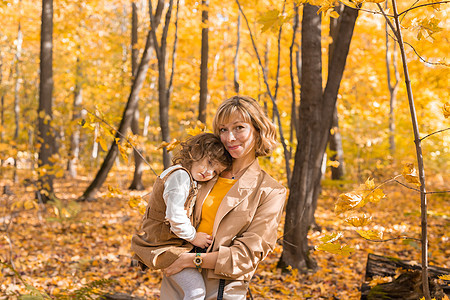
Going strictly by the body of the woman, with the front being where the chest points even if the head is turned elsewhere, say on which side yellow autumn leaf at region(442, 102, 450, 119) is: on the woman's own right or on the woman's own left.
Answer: on the woman's own left

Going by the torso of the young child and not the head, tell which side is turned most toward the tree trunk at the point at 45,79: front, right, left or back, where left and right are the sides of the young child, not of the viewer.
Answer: left

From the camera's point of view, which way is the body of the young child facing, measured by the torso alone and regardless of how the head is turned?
to the viewer's right

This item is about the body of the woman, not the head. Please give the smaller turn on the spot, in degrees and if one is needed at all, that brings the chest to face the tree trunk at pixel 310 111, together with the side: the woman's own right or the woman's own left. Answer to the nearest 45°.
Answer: approximately 135° to the woman's own right

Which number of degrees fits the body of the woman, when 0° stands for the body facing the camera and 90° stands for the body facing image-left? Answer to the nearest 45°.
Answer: approximately 45°
